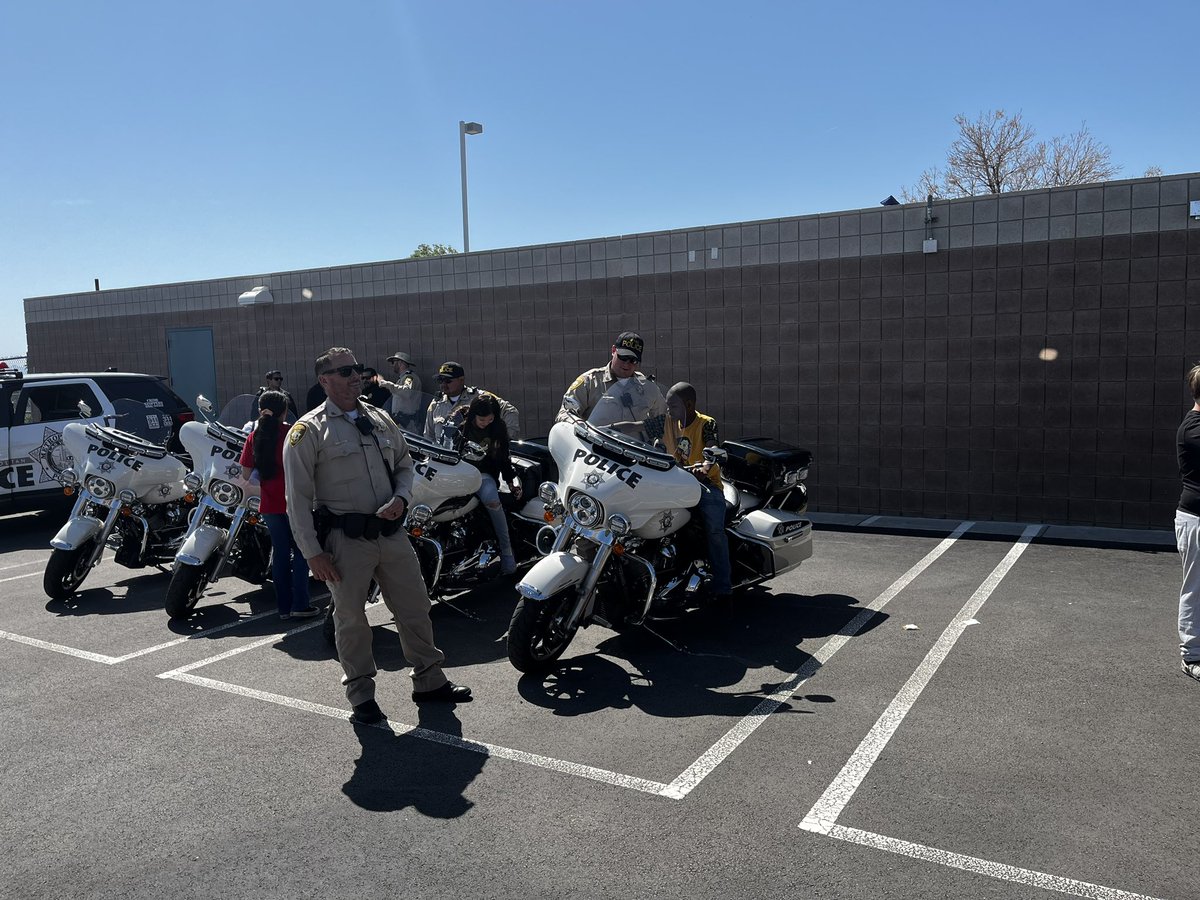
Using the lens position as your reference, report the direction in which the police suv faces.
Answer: facing to the left of the viewer

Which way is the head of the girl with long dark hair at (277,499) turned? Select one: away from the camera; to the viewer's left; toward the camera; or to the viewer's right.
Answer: away from the camera

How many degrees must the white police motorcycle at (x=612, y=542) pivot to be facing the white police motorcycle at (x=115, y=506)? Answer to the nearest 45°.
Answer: approximately 90° to its right

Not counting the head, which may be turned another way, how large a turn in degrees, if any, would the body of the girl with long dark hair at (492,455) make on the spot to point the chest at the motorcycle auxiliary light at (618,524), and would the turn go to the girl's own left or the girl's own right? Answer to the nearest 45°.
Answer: approximately 45° to the girl's own left

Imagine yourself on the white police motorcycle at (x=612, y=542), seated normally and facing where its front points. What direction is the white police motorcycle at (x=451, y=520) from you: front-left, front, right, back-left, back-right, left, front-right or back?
right

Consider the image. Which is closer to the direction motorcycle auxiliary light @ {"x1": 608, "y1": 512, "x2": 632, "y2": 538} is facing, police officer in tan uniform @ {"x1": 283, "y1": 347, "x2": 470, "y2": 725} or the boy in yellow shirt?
the police officer in tan uniform

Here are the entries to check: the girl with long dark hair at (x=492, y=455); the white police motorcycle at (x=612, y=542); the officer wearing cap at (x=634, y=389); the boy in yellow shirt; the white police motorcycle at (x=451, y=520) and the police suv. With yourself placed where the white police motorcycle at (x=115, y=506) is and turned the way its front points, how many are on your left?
5

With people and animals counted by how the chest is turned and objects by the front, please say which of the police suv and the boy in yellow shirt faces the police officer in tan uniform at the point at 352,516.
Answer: the boy in yellow shirt

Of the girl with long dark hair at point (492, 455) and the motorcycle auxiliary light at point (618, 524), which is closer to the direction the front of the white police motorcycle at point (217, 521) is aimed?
the motorcycle auxiliary light

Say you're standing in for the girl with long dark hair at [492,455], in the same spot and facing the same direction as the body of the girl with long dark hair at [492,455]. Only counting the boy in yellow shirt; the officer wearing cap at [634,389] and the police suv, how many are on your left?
2

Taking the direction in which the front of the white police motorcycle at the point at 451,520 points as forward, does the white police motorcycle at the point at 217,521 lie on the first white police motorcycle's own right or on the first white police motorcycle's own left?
on the first white police motorcycle's own right

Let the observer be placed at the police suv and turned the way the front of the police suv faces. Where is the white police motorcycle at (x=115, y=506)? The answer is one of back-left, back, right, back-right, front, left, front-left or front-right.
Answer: left

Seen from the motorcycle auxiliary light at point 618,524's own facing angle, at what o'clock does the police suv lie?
The police suv is roughly at 3 o'clock from the motorcycle auxiliary light.

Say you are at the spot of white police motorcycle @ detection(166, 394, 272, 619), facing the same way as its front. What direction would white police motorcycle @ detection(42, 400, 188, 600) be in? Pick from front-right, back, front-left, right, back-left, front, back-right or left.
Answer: right

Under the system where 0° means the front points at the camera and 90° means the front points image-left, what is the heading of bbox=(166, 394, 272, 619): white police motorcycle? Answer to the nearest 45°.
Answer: approximately 45°
